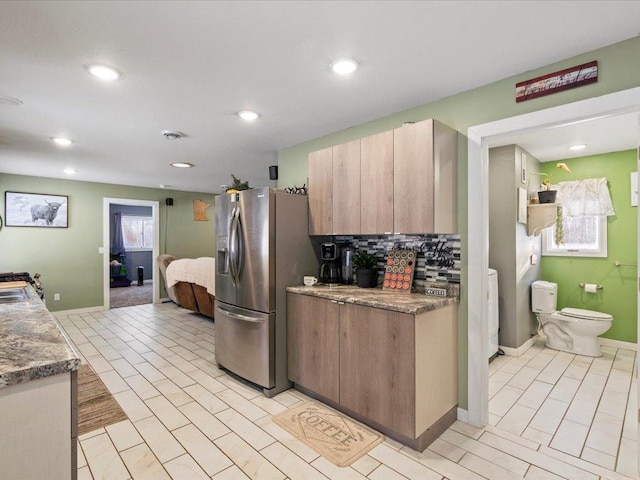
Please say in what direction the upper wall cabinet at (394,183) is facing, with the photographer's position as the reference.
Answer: facing the viewer and to the left of the viewer

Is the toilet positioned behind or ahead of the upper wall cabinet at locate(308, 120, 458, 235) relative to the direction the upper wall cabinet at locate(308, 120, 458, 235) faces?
behind

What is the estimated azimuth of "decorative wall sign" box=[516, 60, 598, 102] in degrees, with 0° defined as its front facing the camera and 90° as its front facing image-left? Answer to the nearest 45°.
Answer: approximately 45°

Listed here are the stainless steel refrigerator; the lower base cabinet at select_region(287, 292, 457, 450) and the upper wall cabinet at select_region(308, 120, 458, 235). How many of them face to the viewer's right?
0

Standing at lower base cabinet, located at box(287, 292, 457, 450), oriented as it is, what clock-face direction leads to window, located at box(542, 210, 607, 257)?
The window is roughly at 6 o'clock from the lower base cabinet.

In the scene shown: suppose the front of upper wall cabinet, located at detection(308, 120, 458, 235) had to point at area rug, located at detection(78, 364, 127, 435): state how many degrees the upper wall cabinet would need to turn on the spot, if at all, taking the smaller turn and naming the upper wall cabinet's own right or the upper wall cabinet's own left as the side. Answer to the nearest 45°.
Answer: approximately 45° to the upper wall cabinet's own right

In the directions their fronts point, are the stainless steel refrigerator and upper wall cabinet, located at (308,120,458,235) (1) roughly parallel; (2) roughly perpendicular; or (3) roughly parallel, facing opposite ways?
roughly parallel

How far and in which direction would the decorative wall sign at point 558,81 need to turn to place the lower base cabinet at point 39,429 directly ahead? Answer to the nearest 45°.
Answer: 0° — it already faces it

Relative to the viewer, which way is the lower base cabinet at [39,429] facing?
to the viewer's right

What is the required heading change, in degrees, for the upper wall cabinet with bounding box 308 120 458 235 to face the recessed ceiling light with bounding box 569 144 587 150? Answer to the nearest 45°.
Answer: approximately 180°

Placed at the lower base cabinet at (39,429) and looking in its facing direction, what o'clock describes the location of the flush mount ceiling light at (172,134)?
The flush mount ceiling light is roughly at 10 o'clock from the lower base cabinet.

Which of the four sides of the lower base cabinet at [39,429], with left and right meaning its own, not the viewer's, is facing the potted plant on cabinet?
front

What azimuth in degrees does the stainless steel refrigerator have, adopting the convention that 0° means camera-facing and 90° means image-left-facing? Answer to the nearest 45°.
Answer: approximately 45°

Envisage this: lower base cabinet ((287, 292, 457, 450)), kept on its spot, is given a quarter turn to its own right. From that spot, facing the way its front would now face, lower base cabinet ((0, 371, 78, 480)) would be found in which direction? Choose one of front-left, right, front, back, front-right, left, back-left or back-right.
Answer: left

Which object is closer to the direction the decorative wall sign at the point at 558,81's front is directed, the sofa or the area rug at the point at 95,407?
the area rug

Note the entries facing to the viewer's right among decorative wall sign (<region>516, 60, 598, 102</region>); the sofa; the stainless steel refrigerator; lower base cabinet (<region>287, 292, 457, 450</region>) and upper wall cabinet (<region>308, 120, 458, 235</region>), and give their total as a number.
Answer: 0
